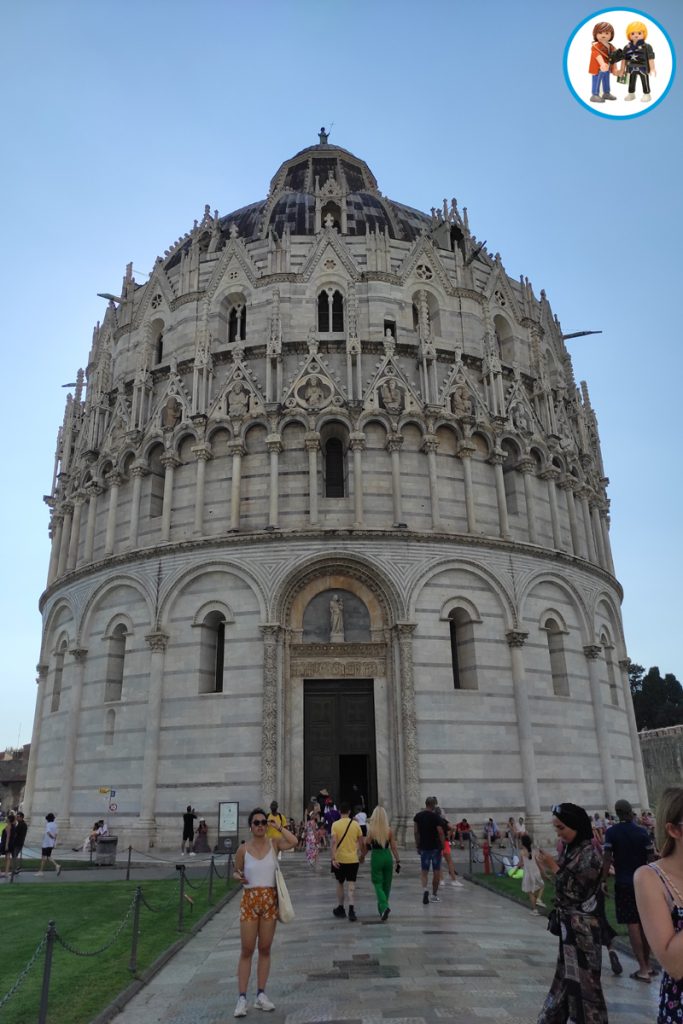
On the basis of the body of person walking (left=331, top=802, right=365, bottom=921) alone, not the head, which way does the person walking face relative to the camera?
away from the camera

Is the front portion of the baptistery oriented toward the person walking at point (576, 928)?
yes

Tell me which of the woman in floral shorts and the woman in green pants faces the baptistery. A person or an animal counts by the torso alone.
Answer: the woman in green pants

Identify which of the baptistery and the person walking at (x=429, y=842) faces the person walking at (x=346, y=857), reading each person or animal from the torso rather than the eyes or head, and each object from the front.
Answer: the baptistery

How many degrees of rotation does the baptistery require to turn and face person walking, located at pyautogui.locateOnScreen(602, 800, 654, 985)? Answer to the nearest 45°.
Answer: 0° — it already faces them

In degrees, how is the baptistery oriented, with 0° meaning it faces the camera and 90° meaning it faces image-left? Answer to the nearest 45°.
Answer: approximately 0°

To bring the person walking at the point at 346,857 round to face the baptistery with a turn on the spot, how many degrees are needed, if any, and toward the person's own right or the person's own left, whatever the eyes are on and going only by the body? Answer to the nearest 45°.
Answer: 0° — they already face it

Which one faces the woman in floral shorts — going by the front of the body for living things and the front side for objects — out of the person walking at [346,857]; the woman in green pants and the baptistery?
the baptistery

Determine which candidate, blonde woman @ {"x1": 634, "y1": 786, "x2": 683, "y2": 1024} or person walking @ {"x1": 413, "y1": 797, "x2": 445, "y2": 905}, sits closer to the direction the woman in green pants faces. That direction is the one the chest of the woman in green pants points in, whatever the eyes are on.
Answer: the person walking

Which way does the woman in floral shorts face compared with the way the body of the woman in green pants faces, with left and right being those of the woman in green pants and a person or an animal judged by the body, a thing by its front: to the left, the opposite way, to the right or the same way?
the opposite way

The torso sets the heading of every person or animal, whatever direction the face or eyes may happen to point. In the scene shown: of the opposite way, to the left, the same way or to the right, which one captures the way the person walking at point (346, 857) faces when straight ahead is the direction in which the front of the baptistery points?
the opposite way

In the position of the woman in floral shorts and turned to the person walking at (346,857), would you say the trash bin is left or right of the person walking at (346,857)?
left

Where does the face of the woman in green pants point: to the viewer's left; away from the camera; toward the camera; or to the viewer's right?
away from the camera

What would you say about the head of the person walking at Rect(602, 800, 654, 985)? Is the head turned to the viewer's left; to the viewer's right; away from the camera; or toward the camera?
away from the camera

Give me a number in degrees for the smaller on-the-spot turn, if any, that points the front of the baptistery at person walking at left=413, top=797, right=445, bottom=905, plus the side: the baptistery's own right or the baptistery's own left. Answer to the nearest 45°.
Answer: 0° — it already faces them

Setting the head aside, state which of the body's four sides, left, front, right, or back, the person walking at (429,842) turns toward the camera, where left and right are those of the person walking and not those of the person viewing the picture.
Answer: back
